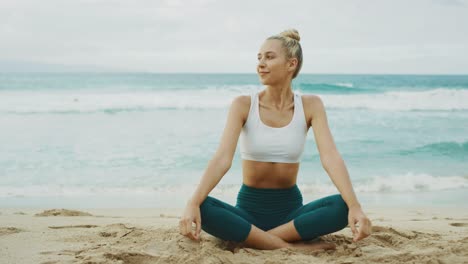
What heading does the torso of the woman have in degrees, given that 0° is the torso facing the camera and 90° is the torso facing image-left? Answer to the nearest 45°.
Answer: approximately 0°
